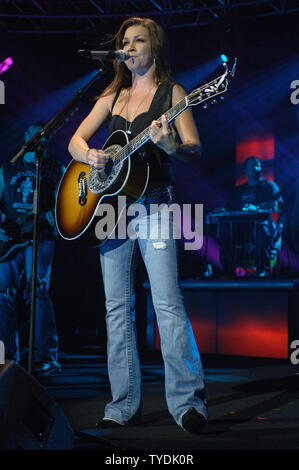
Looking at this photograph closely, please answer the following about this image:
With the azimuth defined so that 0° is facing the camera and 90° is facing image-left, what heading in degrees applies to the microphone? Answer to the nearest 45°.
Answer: approximately 270°
